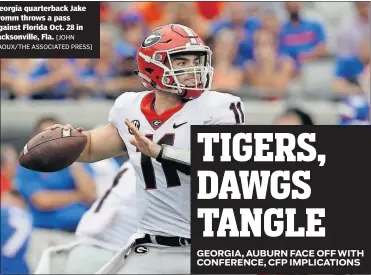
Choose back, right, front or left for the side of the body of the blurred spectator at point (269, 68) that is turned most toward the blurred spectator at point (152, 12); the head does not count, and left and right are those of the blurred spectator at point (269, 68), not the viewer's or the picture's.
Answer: right

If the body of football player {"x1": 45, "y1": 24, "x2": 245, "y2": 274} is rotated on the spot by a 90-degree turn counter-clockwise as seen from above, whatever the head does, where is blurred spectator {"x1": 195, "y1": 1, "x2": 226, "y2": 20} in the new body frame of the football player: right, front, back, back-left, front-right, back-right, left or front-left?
left

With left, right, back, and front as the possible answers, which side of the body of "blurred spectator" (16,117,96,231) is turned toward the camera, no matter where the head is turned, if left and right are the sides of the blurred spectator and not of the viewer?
front

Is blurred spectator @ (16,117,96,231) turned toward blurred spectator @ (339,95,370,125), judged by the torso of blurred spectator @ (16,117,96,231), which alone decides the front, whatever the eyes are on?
no

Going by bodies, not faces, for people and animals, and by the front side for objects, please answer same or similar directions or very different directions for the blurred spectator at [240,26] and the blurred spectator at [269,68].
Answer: same or similar directions

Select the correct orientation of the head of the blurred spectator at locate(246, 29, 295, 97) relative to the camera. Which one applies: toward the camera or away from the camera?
toward the camera

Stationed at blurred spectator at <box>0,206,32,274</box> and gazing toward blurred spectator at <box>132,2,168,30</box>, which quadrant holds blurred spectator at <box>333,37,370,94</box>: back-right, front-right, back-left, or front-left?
front-right

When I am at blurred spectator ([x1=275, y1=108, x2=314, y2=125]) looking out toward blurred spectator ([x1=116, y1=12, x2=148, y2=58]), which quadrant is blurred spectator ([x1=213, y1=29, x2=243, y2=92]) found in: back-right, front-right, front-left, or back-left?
front-right

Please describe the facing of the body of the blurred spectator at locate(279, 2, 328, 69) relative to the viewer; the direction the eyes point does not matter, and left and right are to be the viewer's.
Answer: facing the viewer

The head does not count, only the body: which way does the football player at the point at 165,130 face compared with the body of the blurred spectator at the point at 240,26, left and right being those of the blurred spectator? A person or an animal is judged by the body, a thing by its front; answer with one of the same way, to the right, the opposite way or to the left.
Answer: the same way

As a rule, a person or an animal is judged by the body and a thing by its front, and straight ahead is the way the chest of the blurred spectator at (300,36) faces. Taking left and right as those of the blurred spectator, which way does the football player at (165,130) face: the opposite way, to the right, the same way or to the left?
the same way
